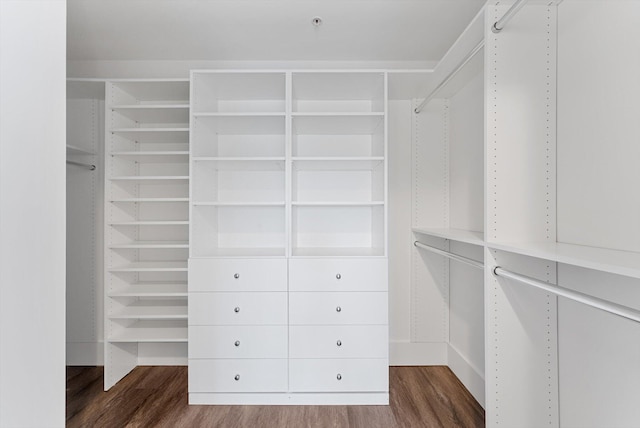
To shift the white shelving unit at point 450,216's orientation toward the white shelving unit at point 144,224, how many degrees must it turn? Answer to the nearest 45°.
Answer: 0° — it already faces it

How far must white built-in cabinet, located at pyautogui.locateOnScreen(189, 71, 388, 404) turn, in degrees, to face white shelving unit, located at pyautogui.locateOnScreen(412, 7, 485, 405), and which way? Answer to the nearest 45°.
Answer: approximately 90° to its left

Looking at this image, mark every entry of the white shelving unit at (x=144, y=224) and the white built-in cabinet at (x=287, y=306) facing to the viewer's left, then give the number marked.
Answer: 0

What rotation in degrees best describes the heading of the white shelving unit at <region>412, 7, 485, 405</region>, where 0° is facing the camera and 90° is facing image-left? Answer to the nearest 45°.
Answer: approximately 90°

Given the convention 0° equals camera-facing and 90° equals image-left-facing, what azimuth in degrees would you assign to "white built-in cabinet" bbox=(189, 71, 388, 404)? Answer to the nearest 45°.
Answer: approximately 0°

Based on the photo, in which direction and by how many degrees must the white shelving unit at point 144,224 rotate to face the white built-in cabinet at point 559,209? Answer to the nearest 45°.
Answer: approximately 45° to its left

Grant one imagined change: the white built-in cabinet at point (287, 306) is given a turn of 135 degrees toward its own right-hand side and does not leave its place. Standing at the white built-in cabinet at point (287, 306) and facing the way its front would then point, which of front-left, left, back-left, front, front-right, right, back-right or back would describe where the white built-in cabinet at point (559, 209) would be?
back
